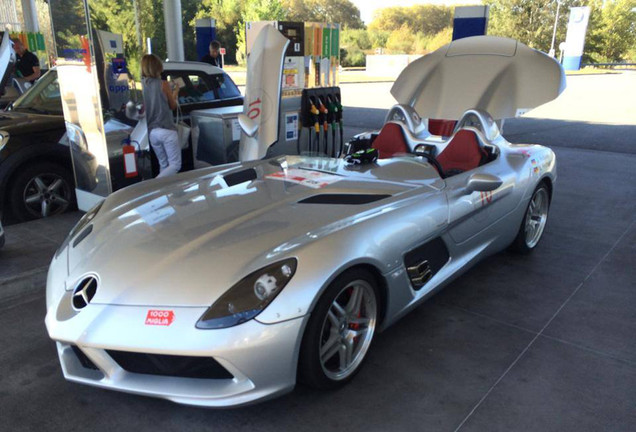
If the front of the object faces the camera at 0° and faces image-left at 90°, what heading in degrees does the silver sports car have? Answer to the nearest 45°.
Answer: approximately 45°

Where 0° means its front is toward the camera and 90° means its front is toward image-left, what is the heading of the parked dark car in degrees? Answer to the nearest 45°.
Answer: approximately 45°

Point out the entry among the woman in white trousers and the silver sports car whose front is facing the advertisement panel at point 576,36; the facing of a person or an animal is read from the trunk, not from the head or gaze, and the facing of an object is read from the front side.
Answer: the woman in white trousers

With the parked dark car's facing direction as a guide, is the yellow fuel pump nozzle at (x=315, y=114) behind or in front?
behind

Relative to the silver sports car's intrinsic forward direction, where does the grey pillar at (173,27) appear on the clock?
The grey pillar is roughly at 4 o'clock from the silver sports car.

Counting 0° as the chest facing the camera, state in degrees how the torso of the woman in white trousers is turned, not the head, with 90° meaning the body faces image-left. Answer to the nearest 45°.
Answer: approximately 225°

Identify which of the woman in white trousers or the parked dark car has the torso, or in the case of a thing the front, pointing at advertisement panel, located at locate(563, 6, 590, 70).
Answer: the woman in white trousers
